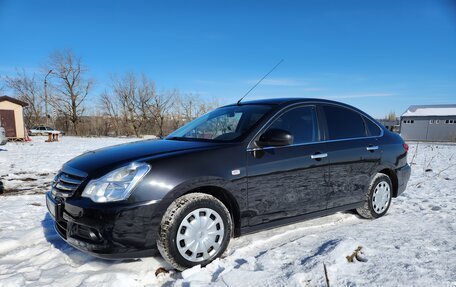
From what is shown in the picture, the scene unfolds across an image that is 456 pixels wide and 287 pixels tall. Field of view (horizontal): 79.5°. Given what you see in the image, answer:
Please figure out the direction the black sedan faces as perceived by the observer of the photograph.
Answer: facing the viewer and to the left of the viewer

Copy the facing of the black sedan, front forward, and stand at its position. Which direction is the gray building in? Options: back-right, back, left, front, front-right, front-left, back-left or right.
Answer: back
